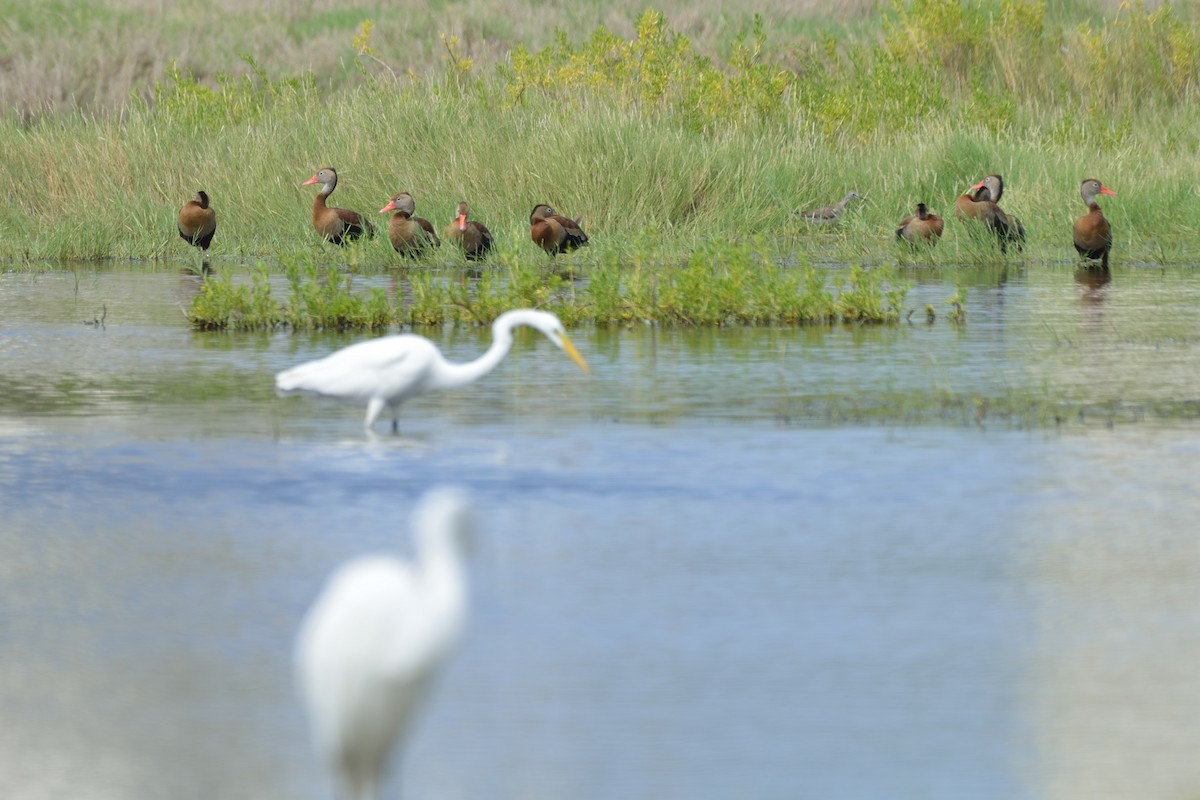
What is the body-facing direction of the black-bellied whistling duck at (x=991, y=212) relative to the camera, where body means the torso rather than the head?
to the viewer's left

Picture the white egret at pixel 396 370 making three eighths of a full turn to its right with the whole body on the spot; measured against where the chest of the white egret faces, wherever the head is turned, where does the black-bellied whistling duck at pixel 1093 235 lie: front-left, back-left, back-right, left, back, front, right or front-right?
back

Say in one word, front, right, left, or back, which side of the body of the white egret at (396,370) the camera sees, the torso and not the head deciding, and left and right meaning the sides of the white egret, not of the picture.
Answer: right

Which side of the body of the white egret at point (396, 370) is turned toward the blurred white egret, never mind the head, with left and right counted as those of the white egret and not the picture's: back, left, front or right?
right

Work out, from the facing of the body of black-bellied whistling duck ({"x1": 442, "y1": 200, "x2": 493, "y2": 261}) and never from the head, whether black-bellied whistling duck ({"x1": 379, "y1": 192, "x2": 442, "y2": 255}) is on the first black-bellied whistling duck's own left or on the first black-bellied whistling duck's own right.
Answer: on the first black-bellied whistling duck's own right

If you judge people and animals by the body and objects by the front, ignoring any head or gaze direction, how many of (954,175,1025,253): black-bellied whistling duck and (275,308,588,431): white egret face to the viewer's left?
1

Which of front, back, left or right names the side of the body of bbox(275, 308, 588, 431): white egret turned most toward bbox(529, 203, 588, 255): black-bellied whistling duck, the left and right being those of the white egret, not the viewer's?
left

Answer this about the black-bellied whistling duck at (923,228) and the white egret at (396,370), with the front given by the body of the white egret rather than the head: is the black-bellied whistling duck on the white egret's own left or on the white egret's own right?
on the white egret's own left

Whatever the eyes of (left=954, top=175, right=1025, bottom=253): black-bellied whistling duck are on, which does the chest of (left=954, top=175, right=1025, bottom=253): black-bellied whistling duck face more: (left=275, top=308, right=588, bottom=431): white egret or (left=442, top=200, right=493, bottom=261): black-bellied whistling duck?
the black-bellied whistling duck

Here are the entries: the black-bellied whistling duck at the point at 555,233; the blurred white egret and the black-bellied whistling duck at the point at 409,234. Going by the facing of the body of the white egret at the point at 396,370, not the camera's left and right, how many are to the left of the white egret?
2

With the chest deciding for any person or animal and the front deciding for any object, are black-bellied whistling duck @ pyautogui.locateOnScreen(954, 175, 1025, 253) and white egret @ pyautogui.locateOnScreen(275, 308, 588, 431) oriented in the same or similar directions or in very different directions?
very different directions

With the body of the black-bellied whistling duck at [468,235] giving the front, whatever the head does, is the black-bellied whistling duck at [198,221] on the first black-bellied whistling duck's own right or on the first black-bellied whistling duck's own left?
on the first black-bellied whistling duck's own right

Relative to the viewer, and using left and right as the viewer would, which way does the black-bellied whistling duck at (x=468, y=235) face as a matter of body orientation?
facing the viewer and to the left of the viewer
